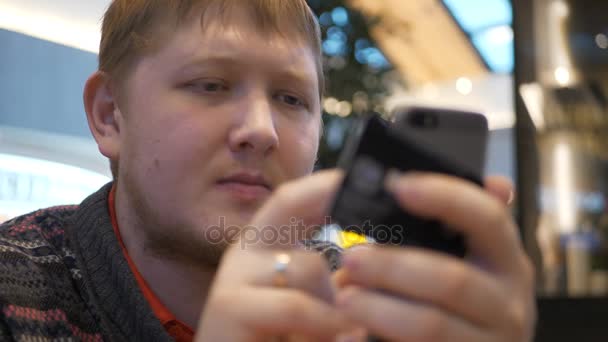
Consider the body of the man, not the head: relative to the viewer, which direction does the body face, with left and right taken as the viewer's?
facing the viewer and to the right of the viewer

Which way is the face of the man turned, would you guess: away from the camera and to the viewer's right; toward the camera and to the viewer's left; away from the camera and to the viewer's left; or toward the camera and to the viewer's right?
toward the camera and to the viewer's right
